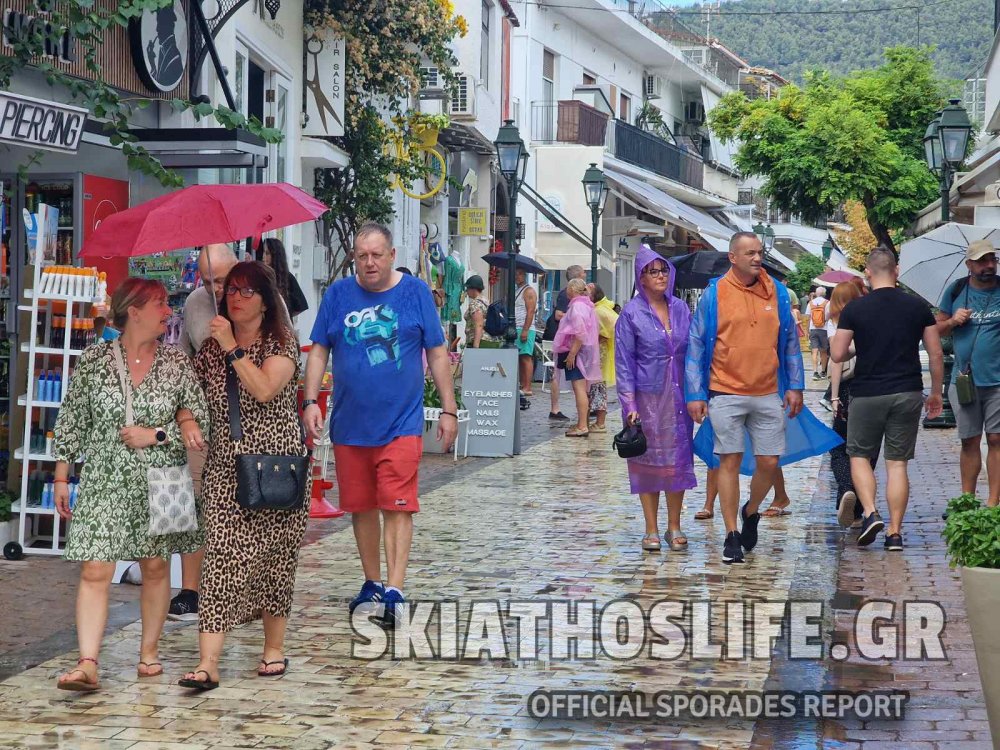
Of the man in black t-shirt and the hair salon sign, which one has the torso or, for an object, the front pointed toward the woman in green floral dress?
the hair salon sign

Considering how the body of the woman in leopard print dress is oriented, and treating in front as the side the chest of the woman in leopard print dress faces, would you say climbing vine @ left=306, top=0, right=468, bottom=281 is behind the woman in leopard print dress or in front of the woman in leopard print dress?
behind

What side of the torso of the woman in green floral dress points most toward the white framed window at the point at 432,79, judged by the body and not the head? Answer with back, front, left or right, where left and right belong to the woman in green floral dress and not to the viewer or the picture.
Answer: back

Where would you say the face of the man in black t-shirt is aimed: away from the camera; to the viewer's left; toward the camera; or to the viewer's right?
away from the camera

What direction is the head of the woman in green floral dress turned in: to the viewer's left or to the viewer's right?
to the viewer's right

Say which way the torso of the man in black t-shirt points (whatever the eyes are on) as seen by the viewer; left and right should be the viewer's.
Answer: facing away from the viewer

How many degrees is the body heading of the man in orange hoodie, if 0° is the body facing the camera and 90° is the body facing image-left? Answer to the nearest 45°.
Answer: approximately 0°

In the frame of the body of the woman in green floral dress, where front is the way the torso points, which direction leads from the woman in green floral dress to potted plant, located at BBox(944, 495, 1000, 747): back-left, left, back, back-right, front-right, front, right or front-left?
front-left

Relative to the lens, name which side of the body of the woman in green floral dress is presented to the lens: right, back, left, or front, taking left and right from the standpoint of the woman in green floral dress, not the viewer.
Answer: front

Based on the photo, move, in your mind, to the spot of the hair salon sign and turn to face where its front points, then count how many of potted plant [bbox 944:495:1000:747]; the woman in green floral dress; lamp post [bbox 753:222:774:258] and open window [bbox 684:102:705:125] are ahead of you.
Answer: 2

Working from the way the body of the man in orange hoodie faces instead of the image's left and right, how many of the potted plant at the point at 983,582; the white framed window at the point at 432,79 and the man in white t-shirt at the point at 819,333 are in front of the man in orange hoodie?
1
